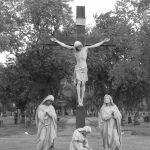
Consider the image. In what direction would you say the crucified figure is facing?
toward the camera
